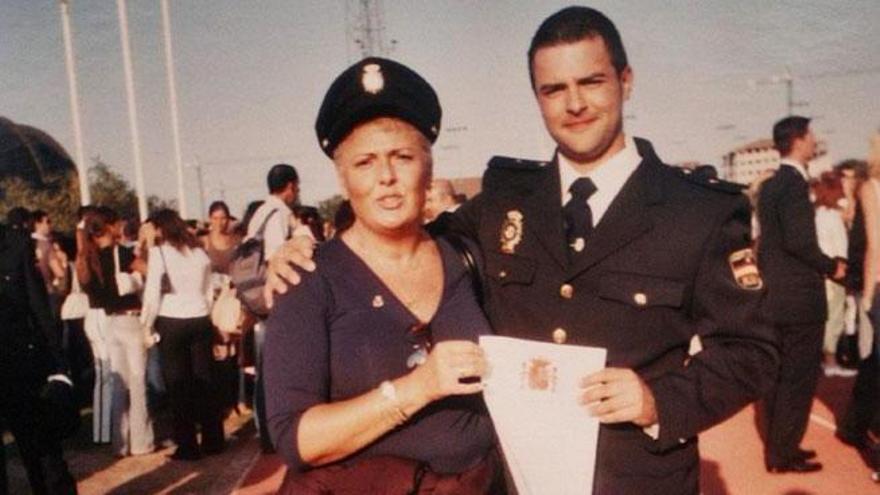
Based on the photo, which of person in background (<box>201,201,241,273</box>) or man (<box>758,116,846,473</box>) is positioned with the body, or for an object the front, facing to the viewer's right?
the man

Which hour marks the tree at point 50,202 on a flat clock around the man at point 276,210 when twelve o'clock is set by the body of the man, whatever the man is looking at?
The tree is roughly at 10 o'clock from the man.

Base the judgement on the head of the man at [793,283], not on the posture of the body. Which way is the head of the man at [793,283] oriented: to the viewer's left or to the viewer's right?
to the viewer's right

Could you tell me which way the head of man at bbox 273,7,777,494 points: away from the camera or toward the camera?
toward the camera

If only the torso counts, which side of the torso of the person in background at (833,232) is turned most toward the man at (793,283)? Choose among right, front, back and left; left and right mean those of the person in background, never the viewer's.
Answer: right

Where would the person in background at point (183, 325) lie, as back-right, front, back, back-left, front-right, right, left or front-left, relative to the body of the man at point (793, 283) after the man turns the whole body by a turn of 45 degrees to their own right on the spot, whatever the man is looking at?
back-right

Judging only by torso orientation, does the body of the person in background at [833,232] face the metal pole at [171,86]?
no

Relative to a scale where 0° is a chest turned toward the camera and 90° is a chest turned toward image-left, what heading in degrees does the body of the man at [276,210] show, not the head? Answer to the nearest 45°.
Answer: approximately 225°

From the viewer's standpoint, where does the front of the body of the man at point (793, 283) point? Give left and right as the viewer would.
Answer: facing to the right of the viewer

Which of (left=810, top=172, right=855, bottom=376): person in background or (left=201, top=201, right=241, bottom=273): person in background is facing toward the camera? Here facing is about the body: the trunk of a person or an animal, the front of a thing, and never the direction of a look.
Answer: (left=201, top=201, right=241, bottom=273): person in background

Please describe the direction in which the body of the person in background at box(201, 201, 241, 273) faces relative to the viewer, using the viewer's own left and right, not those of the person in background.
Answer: facing the viewer

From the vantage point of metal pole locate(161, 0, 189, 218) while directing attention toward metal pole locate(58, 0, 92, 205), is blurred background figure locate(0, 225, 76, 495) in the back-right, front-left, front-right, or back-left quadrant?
front-left

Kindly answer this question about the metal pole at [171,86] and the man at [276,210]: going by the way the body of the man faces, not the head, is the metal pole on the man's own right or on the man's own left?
on the man's own left

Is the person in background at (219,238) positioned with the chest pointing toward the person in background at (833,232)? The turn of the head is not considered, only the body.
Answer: no

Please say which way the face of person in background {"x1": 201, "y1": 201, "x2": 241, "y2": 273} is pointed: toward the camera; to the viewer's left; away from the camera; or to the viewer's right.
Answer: toward the camera
